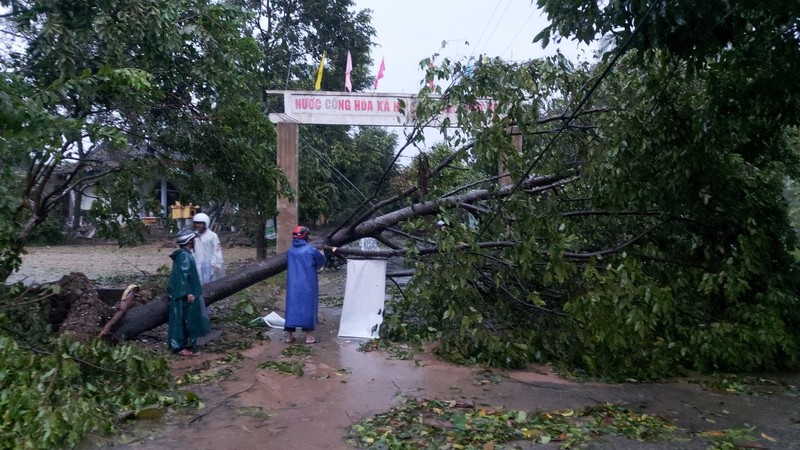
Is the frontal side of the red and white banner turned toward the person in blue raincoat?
yes

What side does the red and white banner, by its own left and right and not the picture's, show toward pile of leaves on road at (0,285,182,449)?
front

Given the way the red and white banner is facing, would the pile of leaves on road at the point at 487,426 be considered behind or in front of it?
in front

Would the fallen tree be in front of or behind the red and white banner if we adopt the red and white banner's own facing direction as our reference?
in front

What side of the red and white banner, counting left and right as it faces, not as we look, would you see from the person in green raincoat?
front

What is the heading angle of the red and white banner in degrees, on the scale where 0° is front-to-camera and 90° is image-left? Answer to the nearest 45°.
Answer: approximately 0°

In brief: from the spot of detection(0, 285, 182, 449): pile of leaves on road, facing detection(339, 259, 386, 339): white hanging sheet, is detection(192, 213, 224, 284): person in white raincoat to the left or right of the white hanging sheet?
left
